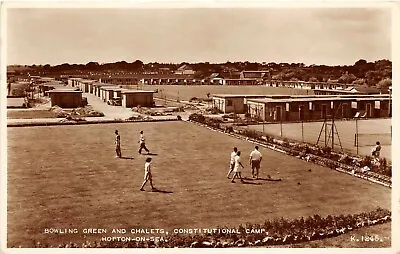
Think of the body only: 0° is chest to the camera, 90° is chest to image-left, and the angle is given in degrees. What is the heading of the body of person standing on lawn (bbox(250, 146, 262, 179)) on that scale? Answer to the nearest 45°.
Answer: approximately 180°
